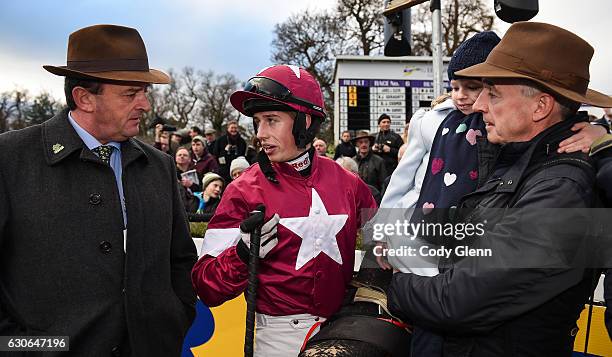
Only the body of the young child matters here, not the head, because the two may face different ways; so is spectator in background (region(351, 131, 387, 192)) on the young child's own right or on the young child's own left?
on the young child's own right

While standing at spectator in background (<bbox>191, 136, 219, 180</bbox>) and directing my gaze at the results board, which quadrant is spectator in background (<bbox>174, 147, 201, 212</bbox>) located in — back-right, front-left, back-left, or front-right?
back-right

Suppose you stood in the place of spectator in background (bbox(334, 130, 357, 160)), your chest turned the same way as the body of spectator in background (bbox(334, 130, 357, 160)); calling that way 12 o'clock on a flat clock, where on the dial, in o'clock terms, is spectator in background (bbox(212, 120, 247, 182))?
spectator in background (bbox(212, 120, 247, 182)) is roughly at 2 o'clock from spectator in background (bbox(334, 130, 357, 160)).

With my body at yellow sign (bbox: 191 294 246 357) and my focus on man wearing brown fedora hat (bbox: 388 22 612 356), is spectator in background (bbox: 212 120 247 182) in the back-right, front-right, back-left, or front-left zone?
back-left

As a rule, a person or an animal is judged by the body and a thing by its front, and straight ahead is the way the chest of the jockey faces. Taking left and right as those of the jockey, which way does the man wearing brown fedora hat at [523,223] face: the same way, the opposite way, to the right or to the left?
to the right

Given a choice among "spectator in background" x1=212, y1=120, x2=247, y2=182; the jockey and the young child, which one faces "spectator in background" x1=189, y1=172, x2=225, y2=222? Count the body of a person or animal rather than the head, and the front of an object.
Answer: "spectator in background" x1=212, y1=120, x2=247, y2=182

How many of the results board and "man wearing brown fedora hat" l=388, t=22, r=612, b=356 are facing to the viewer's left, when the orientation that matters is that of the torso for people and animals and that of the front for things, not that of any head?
1

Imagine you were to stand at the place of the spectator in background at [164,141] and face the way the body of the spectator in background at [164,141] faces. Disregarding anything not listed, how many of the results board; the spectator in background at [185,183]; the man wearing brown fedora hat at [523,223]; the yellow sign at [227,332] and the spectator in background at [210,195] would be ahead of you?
4

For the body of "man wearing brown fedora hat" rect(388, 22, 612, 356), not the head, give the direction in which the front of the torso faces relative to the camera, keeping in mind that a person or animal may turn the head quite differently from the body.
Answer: to the viewer's left

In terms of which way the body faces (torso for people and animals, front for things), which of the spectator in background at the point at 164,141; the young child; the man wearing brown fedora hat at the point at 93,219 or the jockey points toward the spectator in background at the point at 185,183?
the spectator in background at the point at 164,141

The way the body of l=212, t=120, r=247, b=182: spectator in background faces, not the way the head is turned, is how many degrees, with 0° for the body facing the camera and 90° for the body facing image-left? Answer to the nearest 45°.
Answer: approximately 0°

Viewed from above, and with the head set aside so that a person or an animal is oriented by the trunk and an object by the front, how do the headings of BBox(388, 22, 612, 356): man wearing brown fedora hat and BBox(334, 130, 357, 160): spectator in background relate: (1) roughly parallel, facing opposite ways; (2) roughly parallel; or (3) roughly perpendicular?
roughly perpendicular
